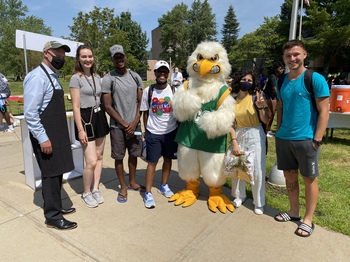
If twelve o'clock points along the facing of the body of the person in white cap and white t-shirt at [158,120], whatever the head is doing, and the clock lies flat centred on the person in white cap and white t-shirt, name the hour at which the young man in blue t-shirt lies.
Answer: The young man in blue t-shirt is roughly at 10 o'clock from the person in white cap and white t-shirt.

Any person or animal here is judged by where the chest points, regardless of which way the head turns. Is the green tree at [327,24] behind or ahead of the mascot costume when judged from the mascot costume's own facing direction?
behind

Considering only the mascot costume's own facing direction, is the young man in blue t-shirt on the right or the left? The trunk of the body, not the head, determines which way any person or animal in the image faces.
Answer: on its left

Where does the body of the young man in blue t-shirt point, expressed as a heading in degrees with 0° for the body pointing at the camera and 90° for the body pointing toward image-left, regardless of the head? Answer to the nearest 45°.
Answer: approximately 45°

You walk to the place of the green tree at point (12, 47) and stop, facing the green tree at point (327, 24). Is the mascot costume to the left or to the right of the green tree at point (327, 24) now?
right

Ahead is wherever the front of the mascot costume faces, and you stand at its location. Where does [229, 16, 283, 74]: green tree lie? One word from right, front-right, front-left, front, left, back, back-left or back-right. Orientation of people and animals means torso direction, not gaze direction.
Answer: back
